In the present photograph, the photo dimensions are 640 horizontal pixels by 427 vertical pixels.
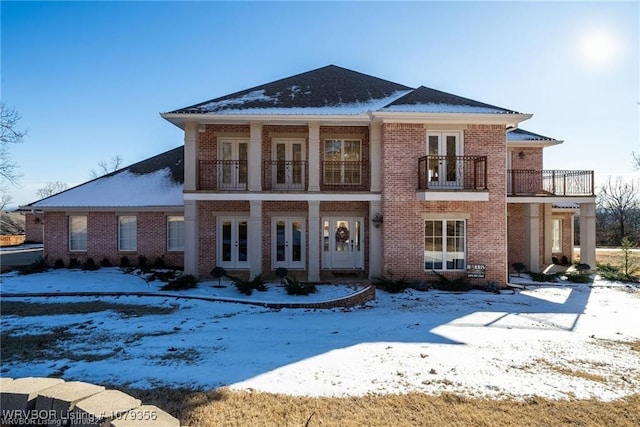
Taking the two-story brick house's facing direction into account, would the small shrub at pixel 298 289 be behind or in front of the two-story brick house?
in front

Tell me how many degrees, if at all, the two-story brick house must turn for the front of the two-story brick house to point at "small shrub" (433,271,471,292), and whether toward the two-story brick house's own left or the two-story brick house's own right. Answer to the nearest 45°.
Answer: approximately 45° to the two-story brick house's own left

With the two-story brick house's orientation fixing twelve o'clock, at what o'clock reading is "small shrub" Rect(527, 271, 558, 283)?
The small shrub is roughly at 9 o'clock from the two-story brick house.

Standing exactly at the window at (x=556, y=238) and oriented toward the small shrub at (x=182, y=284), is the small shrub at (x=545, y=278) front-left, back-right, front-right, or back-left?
front-left

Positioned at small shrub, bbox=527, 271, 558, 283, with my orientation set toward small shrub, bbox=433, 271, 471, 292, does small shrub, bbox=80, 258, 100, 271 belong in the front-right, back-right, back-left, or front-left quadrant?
front-right

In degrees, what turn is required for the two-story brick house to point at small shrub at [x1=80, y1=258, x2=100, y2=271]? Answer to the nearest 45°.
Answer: approximately 90° to its right

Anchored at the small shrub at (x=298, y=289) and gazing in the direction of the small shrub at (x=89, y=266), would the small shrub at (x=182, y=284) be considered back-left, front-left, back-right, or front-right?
front-left

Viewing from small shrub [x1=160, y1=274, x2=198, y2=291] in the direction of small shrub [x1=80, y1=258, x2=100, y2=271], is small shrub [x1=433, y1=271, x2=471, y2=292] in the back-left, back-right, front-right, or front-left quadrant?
back-right

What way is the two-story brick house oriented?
toward the camera

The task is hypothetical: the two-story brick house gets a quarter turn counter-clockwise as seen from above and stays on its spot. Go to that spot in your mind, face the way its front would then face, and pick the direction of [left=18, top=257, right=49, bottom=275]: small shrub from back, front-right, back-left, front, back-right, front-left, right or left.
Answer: back

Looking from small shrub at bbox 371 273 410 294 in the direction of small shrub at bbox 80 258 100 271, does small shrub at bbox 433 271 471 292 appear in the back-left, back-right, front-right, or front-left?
back-right

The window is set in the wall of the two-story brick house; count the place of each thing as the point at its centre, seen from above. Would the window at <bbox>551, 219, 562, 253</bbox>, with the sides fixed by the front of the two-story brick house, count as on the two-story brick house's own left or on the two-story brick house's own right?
on the two-story brick house's own left
